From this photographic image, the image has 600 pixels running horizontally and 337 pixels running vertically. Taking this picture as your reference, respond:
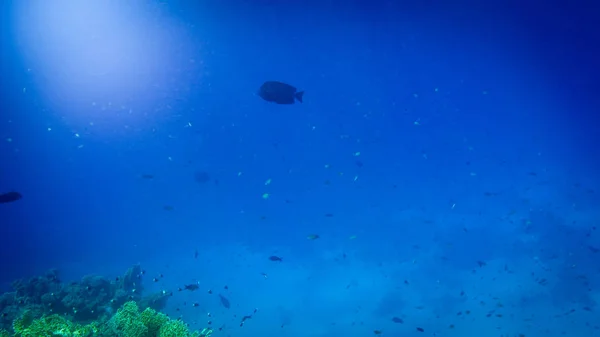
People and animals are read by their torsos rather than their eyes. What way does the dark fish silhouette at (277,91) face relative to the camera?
to the viewer's left
